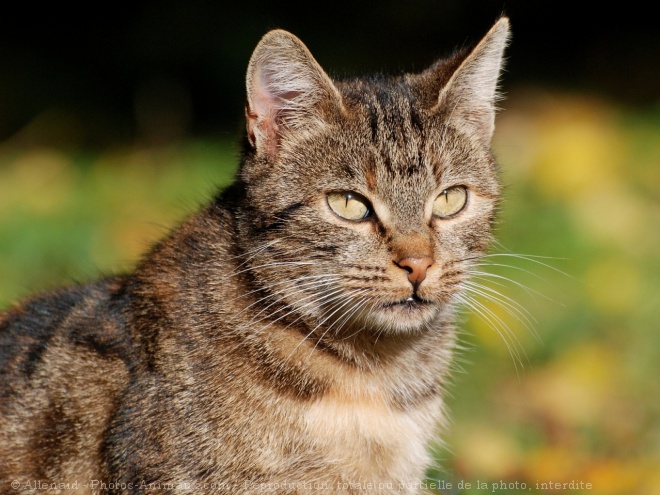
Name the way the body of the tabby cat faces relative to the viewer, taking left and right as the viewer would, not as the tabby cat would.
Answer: facing the viewer and to the right of the viewer
